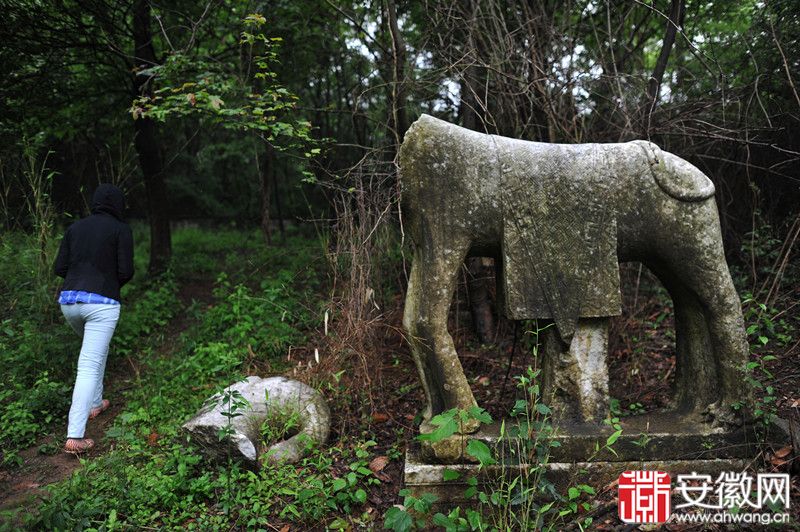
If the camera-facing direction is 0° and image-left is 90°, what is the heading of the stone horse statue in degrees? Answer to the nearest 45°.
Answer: approximately 90°

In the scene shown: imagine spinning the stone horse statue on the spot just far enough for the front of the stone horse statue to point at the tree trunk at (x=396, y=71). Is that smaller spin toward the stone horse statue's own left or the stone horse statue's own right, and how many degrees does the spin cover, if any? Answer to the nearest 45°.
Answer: approximately 45° to the stone horse statue's own right

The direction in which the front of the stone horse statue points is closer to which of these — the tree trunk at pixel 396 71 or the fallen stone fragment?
the fallen stone fragment

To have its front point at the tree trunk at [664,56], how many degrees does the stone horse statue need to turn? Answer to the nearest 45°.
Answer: approximately 90° to its right
